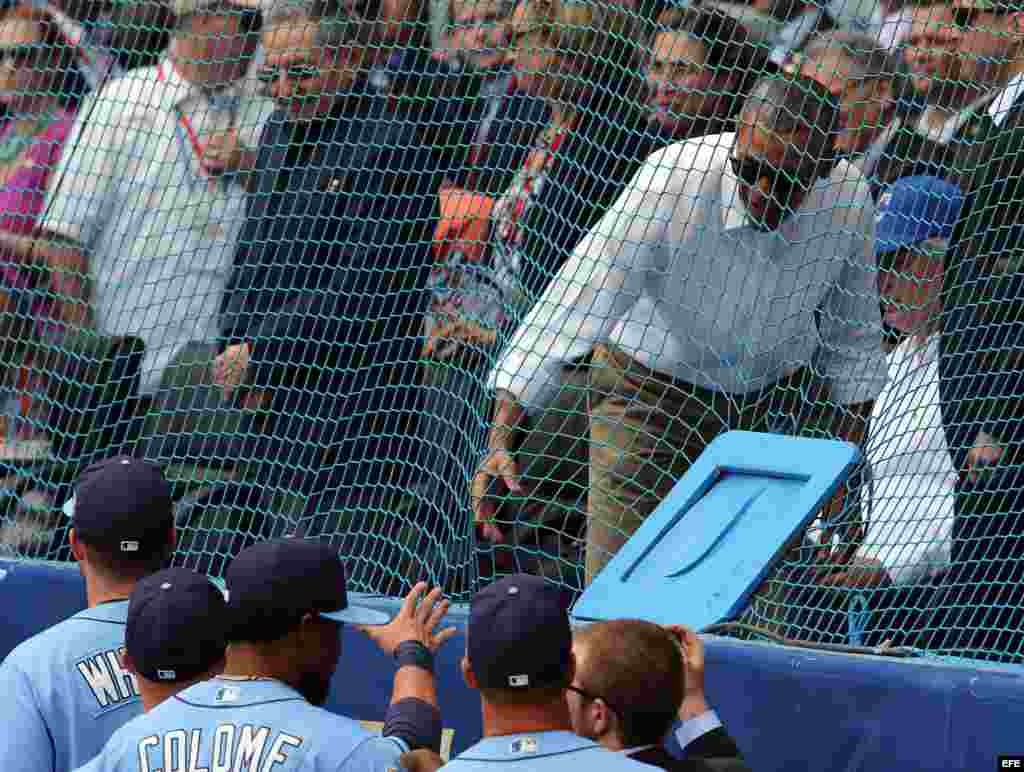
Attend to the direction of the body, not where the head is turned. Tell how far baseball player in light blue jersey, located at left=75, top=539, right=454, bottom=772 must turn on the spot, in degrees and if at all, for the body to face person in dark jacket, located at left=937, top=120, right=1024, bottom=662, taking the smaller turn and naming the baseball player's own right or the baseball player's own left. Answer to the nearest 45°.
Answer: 0° — they already face them

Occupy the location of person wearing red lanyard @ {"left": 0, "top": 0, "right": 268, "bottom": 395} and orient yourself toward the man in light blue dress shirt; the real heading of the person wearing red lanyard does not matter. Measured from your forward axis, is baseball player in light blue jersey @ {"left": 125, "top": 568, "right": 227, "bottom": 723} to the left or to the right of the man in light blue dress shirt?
right

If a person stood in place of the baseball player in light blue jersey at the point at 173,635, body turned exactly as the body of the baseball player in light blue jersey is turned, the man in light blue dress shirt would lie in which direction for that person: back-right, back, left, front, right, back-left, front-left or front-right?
front-right

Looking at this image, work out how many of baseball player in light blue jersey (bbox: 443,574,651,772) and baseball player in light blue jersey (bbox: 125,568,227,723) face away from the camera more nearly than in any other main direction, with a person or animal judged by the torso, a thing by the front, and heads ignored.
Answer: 2

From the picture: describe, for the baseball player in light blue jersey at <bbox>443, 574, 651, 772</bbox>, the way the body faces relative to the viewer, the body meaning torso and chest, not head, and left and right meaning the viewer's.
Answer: facing away from the viewer

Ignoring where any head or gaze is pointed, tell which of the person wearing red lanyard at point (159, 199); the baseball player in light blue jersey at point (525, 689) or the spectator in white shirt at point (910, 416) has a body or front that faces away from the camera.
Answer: the baseball player in light blue jersey

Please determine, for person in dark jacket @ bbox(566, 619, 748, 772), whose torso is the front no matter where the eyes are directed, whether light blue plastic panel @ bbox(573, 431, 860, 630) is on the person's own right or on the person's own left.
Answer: on the person's own right

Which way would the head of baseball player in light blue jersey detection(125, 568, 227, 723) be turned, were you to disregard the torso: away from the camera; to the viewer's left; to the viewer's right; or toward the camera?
away from the camera

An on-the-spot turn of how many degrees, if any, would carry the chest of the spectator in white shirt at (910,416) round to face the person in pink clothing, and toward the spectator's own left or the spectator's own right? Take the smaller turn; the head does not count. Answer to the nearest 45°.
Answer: approximately 45° to the spectator's own right

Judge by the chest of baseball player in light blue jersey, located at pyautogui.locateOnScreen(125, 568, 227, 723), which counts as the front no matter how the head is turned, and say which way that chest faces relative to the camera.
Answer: away from the camera
